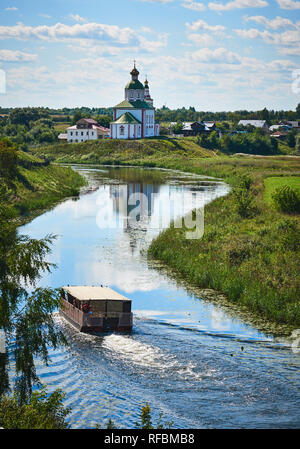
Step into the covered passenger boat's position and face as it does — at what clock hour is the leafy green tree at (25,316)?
The leafy green tree is roughly at 8 o'clock from the covered passenger boat.

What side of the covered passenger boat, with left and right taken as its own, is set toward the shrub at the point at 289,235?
right

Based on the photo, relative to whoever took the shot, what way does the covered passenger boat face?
facing away from the viewer and to the left of the viewer

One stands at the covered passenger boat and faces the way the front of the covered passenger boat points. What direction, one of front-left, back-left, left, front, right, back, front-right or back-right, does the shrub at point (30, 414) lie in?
back-left

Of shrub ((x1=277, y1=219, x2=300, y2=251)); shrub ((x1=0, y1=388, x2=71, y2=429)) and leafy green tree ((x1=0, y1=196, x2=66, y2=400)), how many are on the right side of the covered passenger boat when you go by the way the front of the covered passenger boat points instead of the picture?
1
